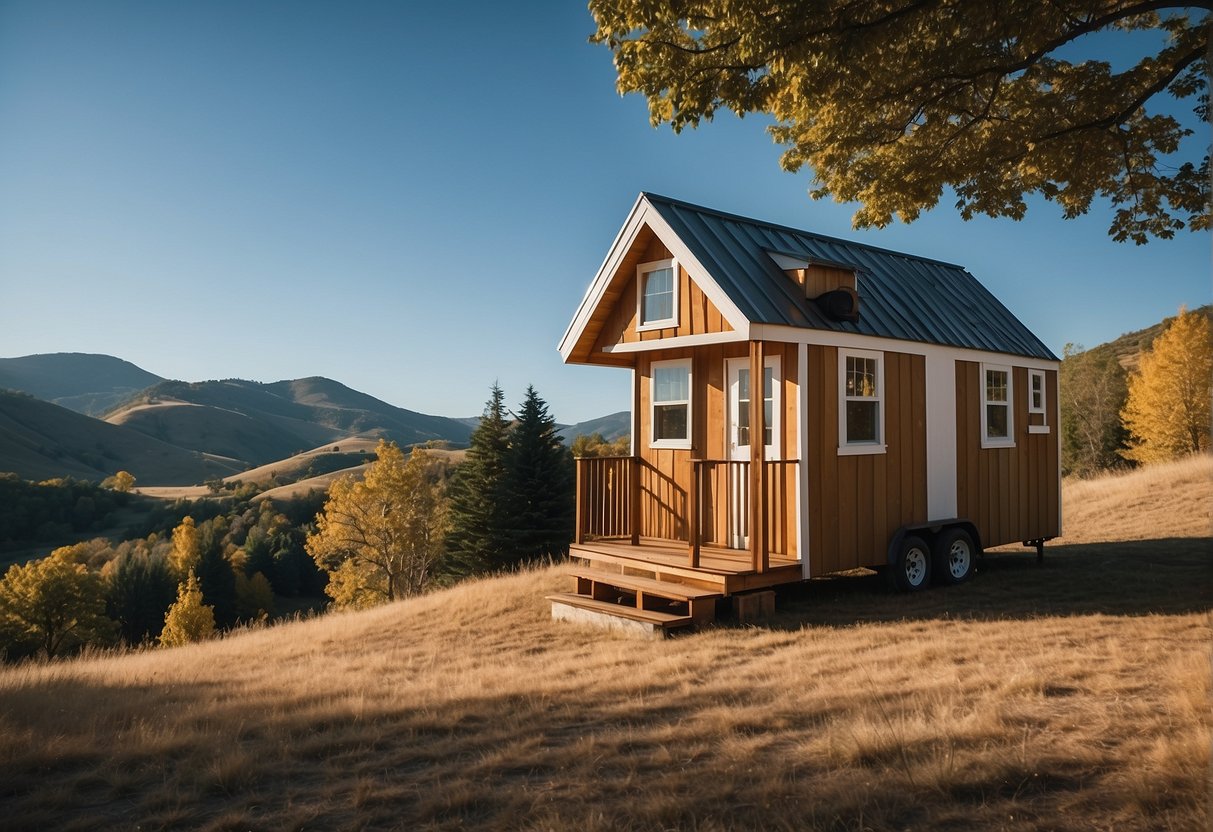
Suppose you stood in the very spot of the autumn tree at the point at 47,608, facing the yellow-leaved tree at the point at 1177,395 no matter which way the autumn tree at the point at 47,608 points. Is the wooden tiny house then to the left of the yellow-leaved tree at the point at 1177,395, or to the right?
right

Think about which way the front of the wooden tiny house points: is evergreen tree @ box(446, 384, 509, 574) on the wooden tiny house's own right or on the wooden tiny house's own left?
on the wooden tiny house's own right

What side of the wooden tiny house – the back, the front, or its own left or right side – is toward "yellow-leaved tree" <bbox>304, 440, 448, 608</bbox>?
right

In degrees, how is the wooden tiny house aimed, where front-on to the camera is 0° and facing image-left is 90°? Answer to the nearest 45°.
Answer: approximately 45°

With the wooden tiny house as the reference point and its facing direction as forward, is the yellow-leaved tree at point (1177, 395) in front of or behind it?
behind
